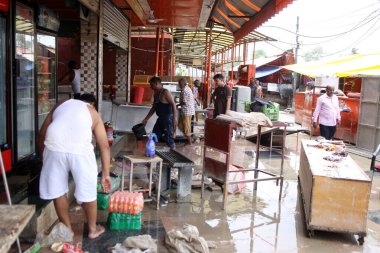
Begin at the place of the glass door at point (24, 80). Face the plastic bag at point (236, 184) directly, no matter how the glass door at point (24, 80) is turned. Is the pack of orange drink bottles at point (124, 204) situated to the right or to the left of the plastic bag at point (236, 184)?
right

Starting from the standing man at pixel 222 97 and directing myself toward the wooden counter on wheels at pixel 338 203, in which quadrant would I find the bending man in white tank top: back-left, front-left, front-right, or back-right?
front-right

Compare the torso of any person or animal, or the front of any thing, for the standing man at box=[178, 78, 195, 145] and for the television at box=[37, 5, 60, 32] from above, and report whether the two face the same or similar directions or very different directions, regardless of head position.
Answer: very different directions

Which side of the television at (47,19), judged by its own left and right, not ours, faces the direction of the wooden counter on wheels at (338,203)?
front

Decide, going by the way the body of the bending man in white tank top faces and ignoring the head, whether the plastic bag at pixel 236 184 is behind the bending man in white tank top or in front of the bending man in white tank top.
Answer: in front

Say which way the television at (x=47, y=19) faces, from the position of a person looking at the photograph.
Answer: facing the viewer and to the right of the viewer

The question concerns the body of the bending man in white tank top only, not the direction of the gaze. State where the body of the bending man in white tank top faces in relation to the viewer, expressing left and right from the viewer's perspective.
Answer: facing away from the viewer and to the right of the viewer

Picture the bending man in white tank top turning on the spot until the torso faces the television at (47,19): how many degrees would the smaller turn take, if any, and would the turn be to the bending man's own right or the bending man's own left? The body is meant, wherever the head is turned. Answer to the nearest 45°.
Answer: approximately 45° to the bending man's own left

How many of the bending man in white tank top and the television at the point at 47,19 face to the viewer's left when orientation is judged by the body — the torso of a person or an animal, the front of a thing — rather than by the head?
0

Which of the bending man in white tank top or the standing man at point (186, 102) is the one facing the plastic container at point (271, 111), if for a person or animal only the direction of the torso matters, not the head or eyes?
the bending man in white tank top

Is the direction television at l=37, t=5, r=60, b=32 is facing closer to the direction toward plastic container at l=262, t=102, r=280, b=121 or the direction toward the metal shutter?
the plastic container

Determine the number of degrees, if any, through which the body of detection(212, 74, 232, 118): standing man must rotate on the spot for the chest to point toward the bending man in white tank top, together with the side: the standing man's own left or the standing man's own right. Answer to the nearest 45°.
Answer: approximately 45° to the standing man's own left

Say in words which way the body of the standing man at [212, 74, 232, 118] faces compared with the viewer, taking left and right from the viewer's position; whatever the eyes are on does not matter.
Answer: facing the viewer and to the left of the viewer

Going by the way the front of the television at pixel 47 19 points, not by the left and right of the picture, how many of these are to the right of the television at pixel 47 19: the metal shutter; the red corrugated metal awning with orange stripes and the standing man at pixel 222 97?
0
